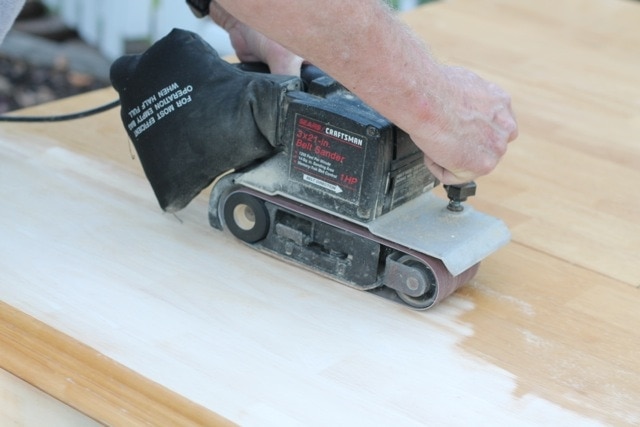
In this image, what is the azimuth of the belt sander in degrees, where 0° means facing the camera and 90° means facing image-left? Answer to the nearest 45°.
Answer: approximately 315°
